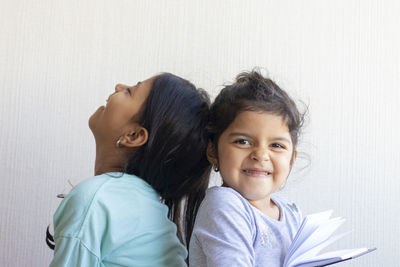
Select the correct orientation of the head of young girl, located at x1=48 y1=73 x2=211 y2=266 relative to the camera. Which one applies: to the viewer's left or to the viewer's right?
to the viewer's left

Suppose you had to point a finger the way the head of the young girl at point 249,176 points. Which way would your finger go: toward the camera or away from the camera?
toward the camera

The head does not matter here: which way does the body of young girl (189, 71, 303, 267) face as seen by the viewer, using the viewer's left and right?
facing the viewer and to the right of the viewer
